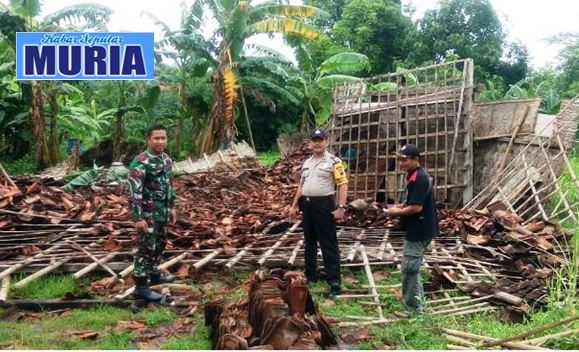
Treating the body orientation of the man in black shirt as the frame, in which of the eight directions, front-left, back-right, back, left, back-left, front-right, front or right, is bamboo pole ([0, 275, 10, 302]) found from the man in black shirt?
front

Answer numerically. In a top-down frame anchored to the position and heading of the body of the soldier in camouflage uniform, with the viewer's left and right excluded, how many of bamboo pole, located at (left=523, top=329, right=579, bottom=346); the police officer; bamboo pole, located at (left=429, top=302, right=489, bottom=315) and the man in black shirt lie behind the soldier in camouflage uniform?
0

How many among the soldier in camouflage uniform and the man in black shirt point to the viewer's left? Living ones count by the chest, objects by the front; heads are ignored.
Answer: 1

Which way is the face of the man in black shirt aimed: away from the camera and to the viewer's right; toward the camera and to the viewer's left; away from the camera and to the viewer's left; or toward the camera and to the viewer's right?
toward the camera and to the viewer's left

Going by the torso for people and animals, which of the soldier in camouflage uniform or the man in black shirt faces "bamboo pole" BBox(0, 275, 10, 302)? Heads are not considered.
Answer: the man in black shirt

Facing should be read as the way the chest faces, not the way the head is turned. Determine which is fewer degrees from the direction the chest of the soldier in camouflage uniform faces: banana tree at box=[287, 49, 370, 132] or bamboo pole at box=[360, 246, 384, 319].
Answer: the bamboo pole

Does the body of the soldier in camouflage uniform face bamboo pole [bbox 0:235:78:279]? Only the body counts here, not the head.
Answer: no

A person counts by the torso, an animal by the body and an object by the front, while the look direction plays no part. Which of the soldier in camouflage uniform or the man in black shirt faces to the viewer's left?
the man in black shirt

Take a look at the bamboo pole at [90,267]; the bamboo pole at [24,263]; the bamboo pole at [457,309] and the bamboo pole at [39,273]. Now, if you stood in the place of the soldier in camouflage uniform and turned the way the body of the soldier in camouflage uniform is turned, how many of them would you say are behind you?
3

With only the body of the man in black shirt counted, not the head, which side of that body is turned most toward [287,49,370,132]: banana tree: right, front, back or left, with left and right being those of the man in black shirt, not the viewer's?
right

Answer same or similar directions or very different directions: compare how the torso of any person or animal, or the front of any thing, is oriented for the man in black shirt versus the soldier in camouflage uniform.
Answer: very different directions

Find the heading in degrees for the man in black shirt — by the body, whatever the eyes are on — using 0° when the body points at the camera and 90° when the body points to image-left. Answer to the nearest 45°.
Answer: approximately 90°

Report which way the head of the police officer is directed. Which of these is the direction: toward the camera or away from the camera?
toward the camera

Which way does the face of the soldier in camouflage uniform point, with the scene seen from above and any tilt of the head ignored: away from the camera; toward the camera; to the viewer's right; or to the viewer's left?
toward the camera

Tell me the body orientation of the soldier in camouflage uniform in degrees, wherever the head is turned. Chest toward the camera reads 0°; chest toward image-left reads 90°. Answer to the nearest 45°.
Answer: approximately 315°
